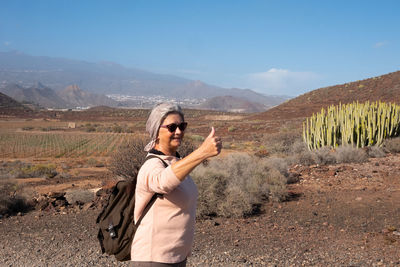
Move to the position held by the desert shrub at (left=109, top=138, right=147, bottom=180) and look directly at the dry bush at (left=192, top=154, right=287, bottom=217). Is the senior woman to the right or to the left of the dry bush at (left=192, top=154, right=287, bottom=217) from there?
right

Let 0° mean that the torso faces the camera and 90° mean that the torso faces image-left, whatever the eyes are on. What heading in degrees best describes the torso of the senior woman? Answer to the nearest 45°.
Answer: approximately 270°

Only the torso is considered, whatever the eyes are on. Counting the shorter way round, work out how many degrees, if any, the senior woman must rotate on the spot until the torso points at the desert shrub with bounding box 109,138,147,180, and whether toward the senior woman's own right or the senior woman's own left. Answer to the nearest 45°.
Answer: approximately 90° to the senior woman's own left

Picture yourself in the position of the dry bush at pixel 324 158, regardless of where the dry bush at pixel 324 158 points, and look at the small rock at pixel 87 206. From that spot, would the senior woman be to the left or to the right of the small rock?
left

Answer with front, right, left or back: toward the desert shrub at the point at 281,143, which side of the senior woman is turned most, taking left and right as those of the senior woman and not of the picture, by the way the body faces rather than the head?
left

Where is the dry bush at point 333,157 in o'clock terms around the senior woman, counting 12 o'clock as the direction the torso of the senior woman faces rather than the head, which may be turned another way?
The dry bush is roughly at 10 o'clock from the senior woman.

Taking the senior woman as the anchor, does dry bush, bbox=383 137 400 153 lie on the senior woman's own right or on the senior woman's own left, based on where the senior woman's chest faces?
on the senior woman's own left
